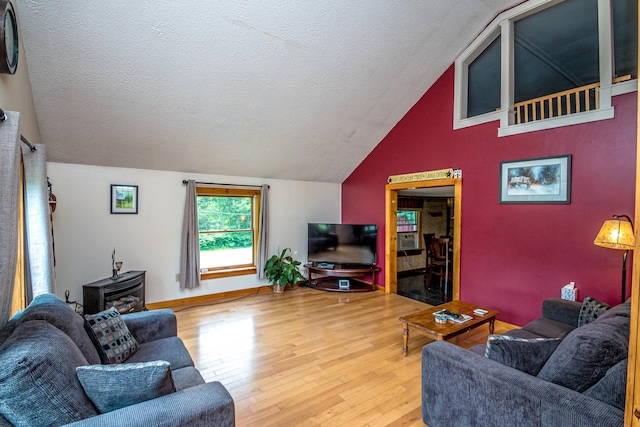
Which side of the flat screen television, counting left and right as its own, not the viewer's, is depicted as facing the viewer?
front

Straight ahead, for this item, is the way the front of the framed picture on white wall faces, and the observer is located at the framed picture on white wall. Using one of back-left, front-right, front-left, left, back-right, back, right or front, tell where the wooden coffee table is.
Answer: front-left

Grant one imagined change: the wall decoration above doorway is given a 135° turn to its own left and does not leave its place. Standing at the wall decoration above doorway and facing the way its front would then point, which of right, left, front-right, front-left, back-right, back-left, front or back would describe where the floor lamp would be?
front-right

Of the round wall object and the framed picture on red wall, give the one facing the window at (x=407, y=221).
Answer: the round wall object

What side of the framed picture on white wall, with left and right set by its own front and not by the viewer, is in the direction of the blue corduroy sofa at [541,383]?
front

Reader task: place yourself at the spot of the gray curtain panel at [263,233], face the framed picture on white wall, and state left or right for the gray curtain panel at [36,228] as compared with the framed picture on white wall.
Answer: left

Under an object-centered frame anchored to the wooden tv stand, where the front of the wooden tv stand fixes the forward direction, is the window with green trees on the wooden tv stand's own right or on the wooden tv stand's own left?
on the wooden tv stand's own right

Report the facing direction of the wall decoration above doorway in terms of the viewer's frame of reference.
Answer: facing the viewer and to the left of the viewer

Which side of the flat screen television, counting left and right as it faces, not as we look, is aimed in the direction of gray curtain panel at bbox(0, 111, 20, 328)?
front

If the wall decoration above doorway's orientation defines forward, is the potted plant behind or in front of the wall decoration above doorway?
in front

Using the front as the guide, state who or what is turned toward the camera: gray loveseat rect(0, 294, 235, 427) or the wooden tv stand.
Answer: the wooden tv stand

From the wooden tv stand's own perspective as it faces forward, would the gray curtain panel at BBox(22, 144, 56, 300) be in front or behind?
in front

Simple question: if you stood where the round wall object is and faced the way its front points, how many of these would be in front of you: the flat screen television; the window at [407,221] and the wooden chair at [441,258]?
3

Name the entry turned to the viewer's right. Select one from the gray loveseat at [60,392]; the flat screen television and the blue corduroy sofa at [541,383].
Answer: the gray loveseat

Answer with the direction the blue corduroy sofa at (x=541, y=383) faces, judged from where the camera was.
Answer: facing away from the viewer and to the left of the viewer

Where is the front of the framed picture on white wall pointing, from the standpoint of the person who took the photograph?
facing the viewer

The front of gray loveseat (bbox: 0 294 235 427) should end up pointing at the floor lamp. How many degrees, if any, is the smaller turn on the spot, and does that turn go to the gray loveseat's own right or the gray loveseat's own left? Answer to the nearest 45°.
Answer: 0° — it already faces it
